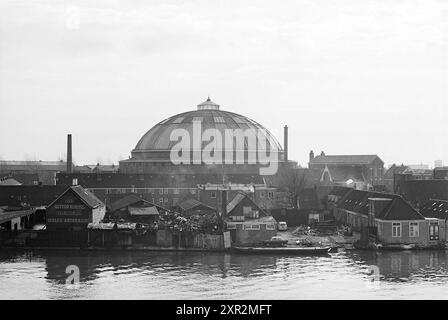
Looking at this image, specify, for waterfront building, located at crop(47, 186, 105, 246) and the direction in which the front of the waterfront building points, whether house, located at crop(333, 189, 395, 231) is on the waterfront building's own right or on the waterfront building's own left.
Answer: on the waterfront building's own left

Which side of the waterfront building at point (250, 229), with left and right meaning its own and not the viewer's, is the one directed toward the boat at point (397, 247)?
left

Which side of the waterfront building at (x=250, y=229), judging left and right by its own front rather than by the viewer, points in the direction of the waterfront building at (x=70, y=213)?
right

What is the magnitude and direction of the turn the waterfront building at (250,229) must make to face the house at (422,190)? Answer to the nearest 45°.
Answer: approximately 135° to its left

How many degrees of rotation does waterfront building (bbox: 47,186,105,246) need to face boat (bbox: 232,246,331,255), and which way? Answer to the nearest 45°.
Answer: approximately 45° to its left

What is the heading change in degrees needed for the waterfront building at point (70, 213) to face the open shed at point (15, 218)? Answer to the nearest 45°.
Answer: approximately 135° to its right

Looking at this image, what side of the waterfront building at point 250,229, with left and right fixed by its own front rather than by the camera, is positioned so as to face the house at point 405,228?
left

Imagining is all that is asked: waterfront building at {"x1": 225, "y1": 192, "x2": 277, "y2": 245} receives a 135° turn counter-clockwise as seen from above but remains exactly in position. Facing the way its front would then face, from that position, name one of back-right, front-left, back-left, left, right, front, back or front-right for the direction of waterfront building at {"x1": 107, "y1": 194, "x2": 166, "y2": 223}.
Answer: left

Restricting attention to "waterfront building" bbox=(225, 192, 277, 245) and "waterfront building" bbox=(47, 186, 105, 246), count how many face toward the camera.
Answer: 2

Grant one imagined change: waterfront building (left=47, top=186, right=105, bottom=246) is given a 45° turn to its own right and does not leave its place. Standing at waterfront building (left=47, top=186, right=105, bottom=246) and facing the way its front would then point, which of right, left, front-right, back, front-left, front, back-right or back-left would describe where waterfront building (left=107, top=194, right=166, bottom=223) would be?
back

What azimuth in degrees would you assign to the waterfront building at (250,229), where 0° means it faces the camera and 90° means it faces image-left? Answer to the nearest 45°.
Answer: approximately 0°
